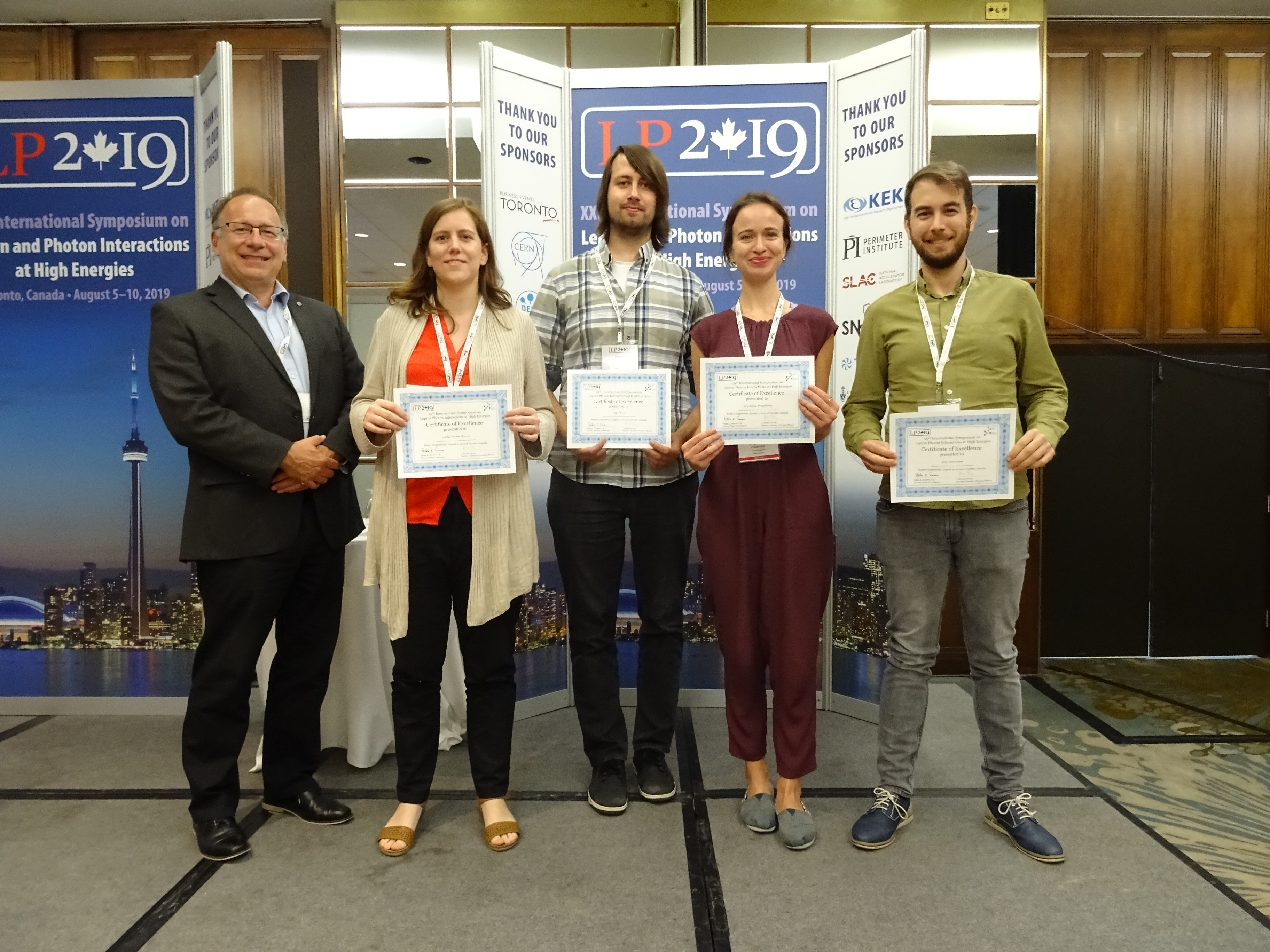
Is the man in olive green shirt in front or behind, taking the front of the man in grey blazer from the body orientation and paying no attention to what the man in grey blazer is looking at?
in front

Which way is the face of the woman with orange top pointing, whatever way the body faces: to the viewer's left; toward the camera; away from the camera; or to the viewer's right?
toward the camera

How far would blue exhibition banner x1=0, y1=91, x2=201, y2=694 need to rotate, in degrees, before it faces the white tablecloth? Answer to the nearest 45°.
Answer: approximately 45° to its left

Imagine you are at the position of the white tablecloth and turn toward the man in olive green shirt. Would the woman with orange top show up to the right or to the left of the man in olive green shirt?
right

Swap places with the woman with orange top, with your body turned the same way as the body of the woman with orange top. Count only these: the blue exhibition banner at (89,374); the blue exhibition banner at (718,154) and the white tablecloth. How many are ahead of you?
0

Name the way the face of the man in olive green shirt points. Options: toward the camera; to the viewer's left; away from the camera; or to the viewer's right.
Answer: toward the camera

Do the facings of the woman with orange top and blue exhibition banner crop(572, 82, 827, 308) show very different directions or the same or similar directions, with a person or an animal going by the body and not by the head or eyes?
same or similar directions

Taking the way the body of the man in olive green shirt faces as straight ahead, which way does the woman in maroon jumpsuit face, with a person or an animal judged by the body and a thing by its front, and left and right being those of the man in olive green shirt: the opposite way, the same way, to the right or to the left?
the same way

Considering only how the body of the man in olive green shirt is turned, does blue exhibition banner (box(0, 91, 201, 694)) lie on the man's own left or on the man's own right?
on the man's own right

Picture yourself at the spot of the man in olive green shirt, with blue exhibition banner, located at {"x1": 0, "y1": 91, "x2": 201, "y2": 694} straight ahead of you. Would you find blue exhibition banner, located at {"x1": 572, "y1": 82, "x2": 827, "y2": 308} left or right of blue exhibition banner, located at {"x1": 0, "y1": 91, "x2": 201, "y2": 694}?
right

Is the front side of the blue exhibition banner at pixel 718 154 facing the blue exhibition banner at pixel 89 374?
no

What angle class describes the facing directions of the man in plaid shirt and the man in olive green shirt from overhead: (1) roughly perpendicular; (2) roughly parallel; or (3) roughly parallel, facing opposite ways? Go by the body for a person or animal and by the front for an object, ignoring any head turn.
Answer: roughly parallel

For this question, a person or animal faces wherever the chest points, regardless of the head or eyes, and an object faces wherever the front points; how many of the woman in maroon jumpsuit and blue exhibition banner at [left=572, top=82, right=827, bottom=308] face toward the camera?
2

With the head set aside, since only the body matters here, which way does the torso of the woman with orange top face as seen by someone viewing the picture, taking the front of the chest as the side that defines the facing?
toward the camera

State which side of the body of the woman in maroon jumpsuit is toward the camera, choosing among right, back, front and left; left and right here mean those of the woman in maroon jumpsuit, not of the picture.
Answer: front

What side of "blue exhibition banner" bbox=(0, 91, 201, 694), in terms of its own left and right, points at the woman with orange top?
front

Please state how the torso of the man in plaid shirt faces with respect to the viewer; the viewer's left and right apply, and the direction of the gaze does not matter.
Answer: facing the viewer
